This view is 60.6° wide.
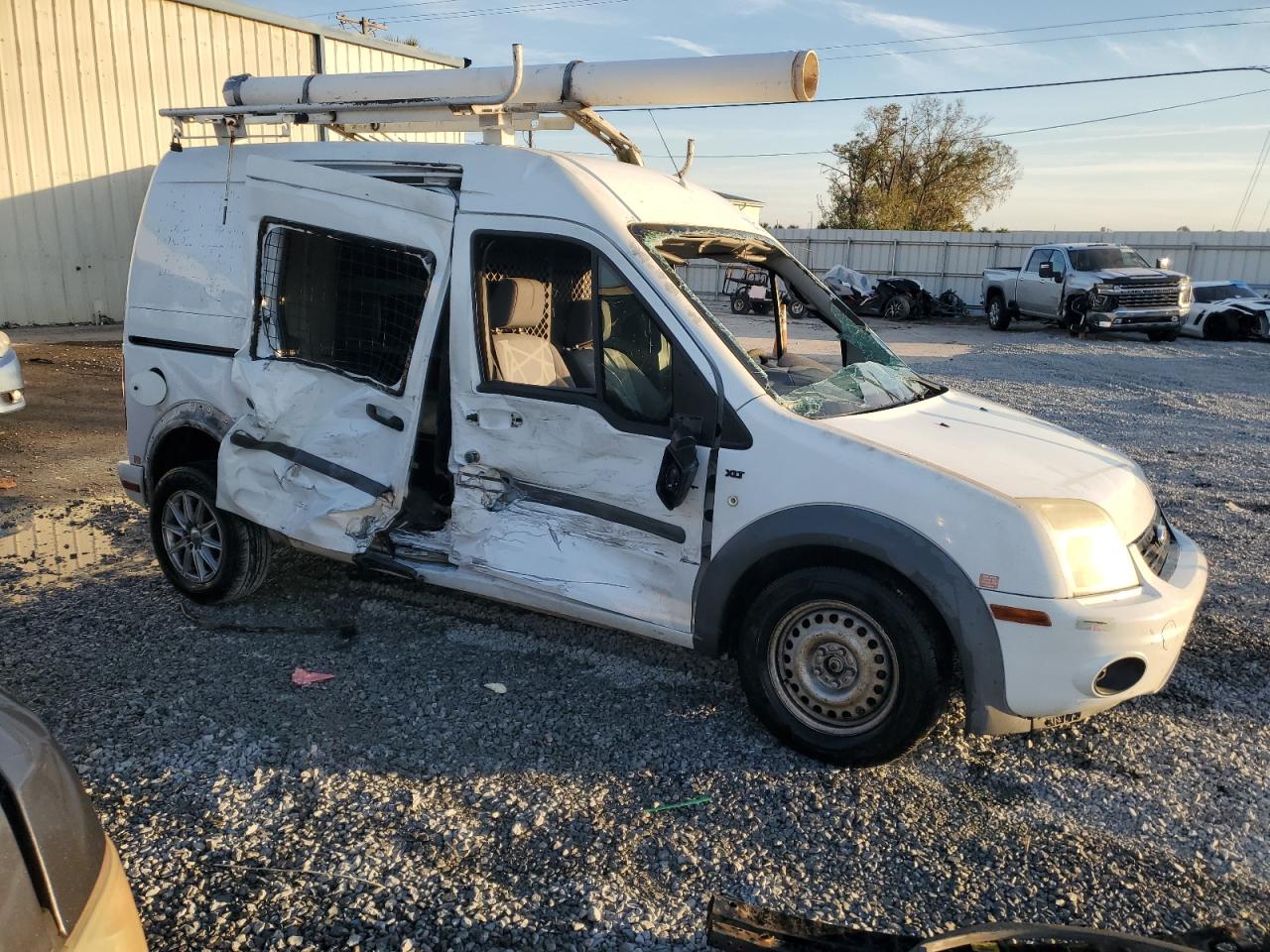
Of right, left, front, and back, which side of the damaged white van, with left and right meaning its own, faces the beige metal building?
back

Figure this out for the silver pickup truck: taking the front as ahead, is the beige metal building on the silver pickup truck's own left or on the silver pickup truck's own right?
on the silver pickup truck's own right

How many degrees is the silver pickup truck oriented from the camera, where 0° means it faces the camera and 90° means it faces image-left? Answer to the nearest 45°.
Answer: approximately 315°

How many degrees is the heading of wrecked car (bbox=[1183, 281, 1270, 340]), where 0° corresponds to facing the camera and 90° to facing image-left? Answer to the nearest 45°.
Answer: approximately 315°

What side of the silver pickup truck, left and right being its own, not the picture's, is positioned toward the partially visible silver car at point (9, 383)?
right

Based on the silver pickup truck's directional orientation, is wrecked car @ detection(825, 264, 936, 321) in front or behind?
behind

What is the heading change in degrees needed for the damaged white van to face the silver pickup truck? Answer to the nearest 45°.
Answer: approximately 90° to its left
